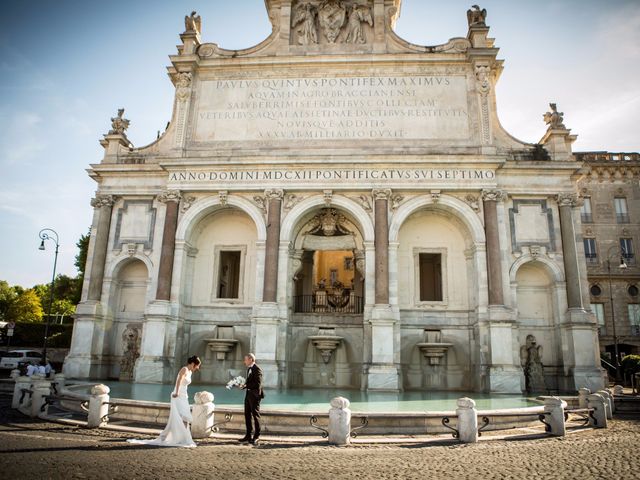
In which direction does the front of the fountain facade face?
toward the camera

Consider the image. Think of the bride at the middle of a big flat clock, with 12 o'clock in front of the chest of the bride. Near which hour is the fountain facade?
The fountain facade is roughly at 10 o'clock from the bride.

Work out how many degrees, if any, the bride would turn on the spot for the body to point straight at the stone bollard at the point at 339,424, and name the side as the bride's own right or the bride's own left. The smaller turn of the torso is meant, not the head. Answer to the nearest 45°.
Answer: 0° — they already face it

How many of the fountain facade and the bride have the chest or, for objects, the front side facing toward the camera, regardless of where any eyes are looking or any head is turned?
1

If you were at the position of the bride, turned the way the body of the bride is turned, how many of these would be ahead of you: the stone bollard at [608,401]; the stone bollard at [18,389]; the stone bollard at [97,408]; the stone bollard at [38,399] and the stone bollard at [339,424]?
2

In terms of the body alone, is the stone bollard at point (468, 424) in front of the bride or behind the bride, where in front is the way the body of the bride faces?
in front

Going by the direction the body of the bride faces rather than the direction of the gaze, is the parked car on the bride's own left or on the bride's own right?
on the bride's own left

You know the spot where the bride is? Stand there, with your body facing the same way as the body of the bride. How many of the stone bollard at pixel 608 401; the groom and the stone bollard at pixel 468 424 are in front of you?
3

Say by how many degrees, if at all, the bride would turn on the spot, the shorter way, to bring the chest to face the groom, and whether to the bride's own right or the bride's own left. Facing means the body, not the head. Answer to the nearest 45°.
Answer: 0° — they already face them

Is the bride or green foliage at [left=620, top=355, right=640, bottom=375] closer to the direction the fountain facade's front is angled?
the bride

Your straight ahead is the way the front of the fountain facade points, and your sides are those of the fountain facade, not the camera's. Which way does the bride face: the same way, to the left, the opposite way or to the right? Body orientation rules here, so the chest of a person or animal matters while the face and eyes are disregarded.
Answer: to the left

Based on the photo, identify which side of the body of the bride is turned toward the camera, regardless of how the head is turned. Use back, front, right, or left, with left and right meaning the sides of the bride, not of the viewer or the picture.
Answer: right

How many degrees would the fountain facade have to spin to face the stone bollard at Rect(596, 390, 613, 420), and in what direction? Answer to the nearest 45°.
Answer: approximately 45° to its left

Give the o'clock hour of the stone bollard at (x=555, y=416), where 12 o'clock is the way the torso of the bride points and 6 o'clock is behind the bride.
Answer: The stone bollard is roughly at 12 o'clock from the bride.

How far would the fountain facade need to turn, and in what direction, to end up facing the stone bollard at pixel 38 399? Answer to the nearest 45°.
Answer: approximately 45° to its right

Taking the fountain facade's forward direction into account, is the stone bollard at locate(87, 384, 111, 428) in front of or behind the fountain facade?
in front

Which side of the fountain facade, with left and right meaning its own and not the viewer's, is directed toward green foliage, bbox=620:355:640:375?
left

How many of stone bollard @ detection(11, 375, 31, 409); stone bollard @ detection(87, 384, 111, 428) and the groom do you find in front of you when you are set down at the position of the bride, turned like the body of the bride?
1

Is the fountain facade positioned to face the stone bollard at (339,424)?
yes
